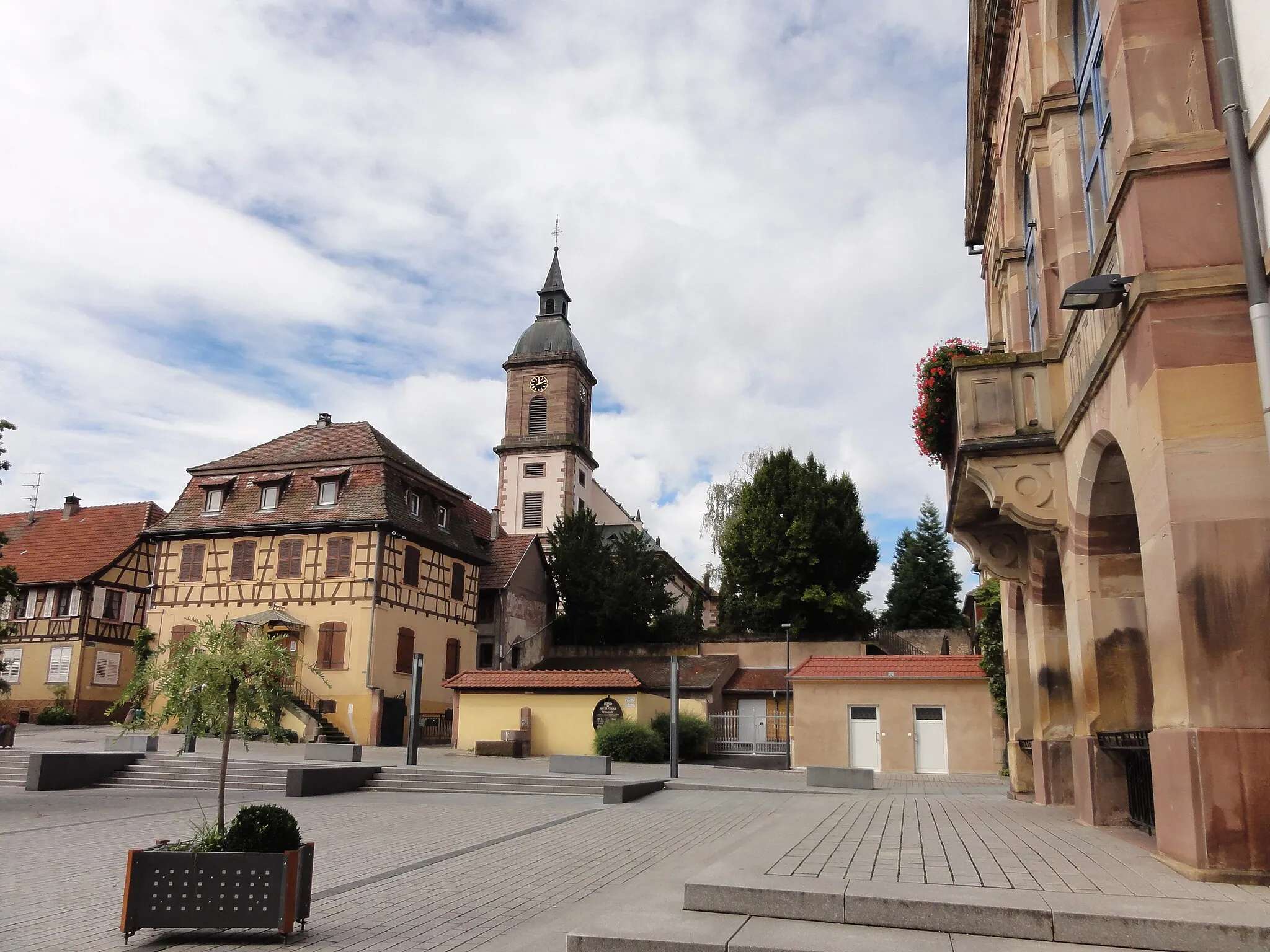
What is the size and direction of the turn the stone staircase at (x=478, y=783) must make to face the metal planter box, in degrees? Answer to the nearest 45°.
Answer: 0° — it already faces it

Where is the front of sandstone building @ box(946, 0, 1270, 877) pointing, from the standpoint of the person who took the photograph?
facing to the left of the viewer

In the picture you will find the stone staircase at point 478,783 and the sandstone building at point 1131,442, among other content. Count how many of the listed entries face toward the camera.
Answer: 1

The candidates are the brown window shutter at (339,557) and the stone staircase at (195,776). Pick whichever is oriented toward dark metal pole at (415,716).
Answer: the brown window shutter

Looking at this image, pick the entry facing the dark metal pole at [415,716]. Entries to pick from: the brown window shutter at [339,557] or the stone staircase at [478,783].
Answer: the brown window shutter

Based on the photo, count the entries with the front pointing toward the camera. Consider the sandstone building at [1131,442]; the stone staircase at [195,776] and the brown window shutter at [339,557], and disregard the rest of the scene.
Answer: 2

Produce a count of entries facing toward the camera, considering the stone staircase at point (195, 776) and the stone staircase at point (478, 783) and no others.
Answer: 2

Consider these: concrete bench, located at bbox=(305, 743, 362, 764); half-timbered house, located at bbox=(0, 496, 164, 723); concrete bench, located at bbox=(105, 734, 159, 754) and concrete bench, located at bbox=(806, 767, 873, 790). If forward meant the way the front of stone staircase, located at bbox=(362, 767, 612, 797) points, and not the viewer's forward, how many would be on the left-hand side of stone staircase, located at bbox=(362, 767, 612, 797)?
1

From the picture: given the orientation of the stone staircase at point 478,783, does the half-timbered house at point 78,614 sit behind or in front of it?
behind

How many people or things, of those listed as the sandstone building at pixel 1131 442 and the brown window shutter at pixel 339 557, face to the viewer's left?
1
